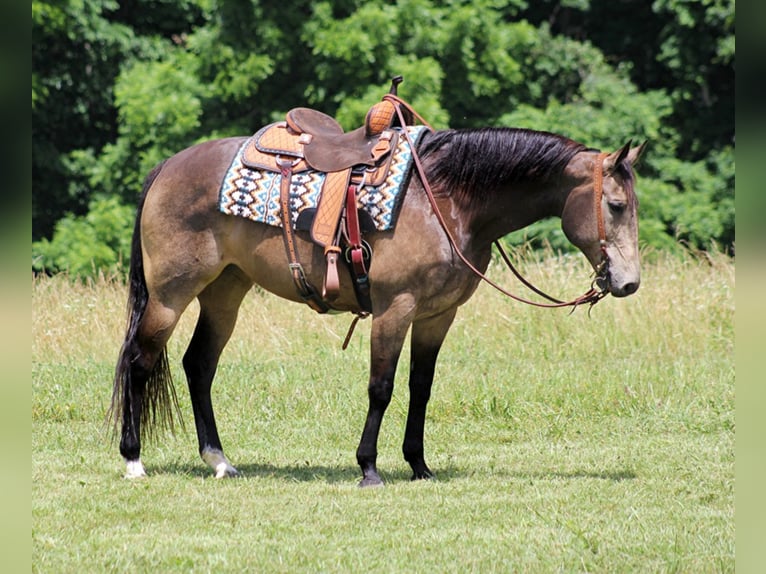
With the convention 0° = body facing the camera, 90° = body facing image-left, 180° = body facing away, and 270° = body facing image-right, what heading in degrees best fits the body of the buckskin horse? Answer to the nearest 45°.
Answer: approximately 270°
